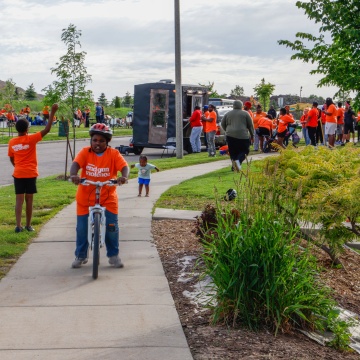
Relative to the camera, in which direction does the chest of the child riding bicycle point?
toward the camera

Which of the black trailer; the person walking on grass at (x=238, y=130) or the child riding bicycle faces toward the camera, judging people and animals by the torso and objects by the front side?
the child riding bicycle

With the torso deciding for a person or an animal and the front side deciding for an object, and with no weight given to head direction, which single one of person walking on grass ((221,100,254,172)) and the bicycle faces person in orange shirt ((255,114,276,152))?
the person walking on grass

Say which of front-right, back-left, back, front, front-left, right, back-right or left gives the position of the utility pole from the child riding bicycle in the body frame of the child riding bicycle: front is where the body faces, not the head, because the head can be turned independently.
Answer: back

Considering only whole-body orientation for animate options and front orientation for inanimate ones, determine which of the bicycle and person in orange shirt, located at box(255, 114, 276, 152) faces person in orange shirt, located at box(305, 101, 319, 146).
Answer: person in orange shirt, located at box(255, 114, 276, 152)

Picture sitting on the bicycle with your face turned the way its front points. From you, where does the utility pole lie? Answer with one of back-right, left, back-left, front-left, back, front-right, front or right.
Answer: back

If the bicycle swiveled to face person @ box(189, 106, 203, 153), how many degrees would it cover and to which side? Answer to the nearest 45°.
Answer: approximately 180°

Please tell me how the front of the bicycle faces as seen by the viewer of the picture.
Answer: facing the viewer

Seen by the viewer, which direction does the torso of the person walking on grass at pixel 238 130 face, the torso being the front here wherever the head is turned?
away from the camera

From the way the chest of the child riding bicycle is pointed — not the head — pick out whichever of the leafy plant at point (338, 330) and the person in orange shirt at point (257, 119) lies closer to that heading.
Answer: the leafy plant

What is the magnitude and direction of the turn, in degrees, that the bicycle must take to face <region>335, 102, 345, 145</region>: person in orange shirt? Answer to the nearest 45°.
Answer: approximately 135° to its left

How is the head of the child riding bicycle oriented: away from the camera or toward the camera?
toward the camera

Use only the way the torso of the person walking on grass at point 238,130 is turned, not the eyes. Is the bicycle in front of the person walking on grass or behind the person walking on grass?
behind

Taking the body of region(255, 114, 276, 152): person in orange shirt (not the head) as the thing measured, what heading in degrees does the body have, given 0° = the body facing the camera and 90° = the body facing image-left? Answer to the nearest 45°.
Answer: approximately 225°

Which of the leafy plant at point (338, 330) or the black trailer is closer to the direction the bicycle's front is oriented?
the leafy plant

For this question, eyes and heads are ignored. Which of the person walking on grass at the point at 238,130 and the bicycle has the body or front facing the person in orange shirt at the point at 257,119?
the person walking on grass

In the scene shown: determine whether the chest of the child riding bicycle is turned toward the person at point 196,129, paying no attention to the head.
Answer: no

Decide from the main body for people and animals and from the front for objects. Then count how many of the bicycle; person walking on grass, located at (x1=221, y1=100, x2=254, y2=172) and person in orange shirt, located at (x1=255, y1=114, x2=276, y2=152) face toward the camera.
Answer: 1
